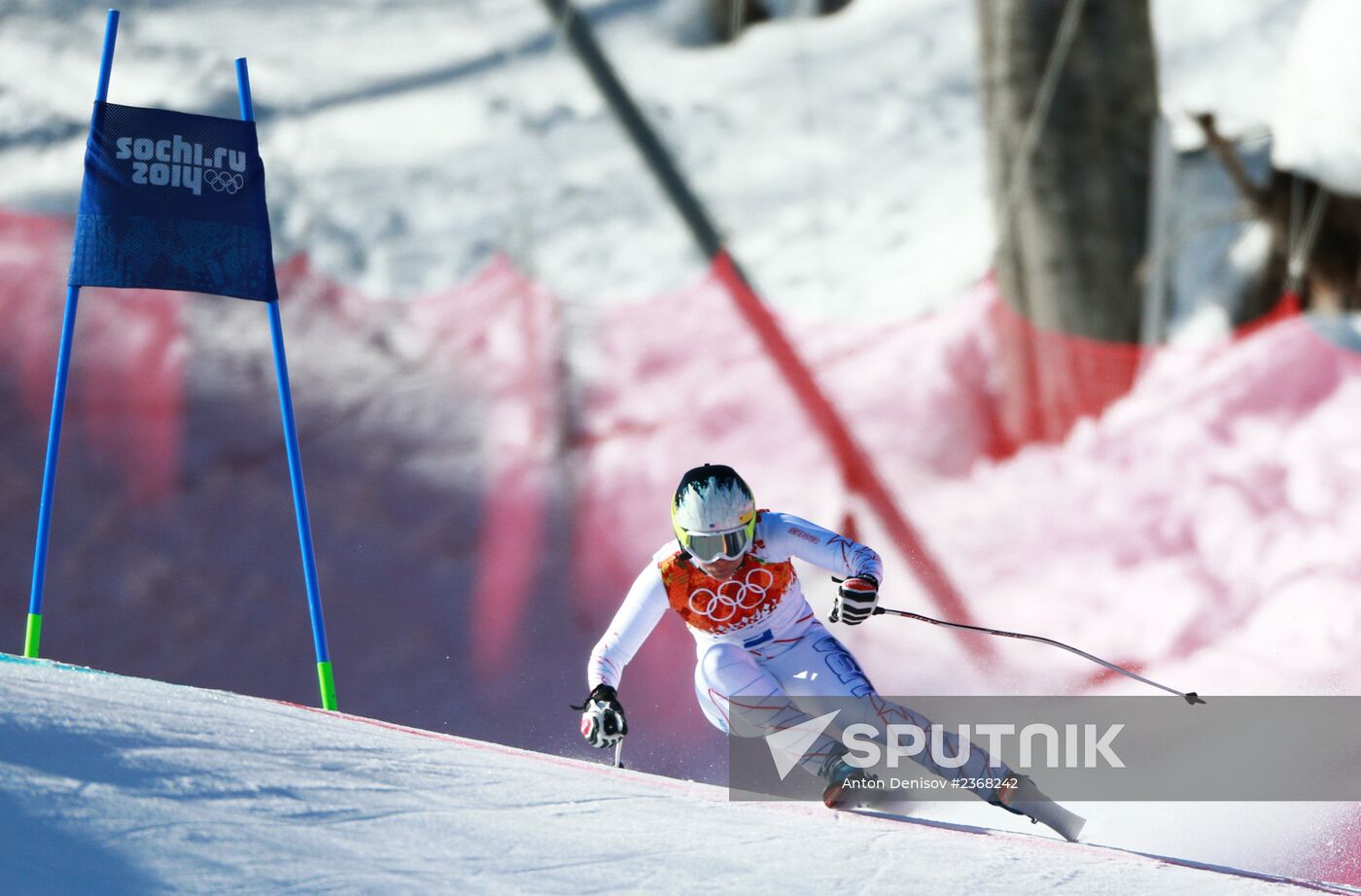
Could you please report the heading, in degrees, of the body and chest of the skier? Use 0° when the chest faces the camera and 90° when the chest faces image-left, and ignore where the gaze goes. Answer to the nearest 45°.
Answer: approximately 0°

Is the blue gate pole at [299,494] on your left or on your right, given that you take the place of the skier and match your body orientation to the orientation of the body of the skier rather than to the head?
on your right

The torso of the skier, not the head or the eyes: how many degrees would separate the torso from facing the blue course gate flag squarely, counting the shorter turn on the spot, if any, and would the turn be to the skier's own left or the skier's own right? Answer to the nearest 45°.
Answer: approximately 90° to the skier's own right
